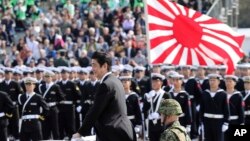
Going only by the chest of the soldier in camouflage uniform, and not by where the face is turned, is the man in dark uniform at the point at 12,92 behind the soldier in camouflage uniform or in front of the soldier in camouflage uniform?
in front

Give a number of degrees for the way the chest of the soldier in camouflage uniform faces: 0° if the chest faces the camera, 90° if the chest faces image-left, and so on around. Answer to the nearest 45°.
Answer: approximately 135°

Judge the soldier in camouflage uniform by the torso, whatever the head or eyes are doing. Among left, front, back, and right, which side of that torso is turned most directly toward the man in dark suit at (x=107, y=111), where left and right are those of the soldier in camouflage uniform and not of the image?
front

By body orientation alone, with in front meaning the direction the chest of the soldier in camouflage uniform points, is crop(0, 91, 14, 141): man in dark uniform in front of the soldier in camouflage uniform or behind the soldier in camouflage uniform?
in front

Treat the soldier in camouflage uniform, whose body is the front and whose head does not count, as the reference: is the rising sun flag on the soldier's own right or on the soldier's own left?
on the soldier's own right

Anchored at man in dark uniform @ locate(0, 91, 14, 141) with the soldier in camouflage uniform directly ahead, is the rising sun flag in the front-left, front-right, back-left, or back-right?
front-left
